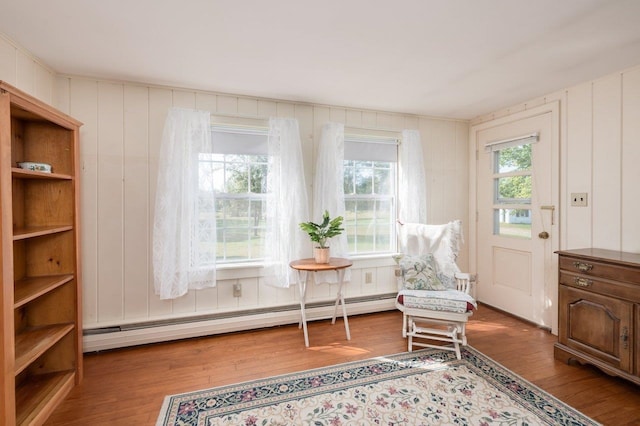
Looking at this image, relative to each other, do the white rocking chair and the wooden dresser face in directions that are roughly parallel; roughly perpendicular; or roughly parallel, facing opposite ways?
roughly perpendicular

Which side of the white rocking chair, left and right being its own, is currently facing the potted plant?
right

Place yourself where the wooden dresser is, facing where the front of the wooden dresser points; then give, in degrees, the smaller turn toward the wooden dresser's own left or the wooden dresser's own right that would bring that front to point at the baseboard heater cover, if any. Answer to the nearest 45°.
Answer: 0° — it already faces it

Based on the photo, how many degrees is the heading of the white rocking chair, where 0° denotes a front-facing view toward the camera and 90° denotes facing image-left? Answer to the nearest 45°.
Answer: approximately 0°

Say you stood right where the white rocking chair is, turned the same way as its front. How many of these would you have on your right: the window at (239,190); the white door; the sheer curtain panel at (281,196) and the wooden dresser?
2

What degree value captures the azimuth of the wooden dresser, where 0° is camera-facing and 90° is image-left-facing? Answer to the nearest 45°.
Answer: approximately 45°

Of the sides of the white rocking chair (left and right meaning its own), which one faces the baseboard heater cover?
right

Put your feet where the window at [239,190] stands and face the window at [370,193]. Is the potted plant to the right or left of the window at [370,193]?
right
